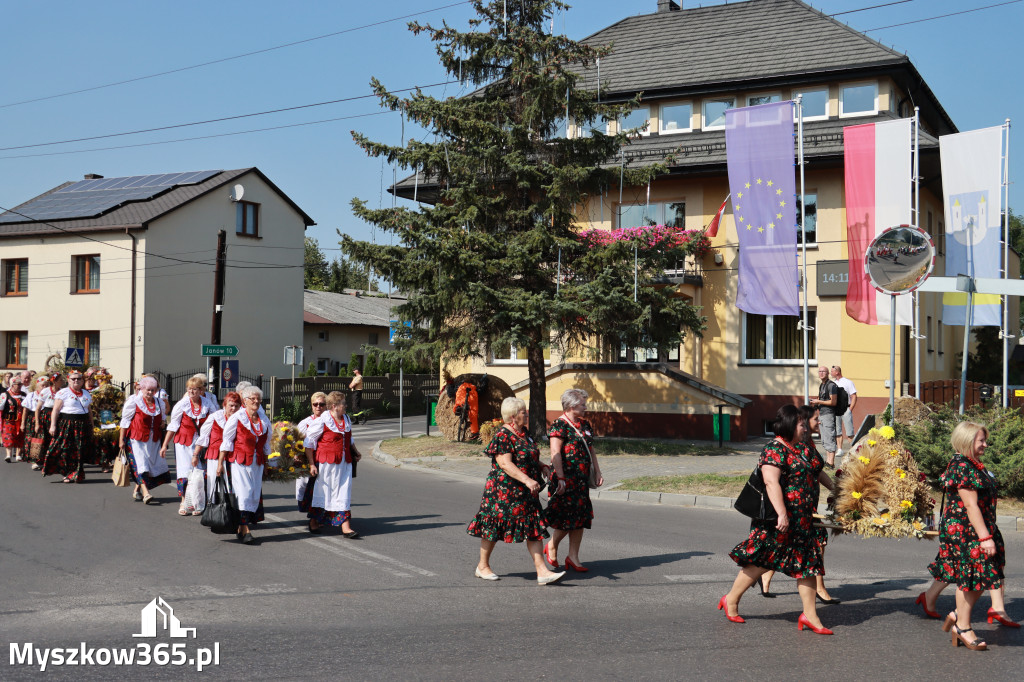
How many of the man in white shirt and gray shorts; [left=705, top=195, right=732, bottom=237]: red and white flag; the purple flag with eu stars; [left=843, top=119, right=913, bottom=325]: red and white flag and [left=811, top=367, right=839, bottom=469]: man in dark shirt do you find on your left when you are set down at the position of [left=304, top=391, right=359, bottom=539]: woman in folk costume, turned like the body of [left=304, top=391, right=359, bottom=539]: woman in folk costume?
5

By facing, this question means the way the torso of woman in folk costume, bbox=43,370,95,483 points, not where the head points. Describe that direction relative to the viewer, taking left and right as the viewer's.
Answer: facing the viewer and to the right of the viewer

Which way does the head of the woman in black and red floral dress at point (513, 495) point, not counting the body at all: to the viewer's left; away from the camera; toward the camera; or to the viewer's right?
to the viewer's right

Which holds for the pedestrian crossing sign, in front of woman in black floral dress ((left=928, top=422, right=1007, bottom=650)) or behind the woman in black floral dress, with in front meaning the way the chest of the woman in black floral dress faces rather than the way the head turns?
behind

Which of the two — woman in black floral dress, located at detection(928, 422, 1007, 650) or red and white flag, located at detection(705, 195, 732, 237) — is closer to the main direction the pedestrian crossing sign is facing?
the woman in black floral dress

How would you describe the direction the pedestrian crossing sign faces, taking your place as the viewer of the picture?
facing the viewer

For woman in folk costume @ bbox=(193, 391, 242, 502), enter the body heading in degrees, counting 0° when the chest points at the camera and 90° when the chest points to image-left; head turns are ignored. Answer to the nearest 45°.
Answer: approximately 315°

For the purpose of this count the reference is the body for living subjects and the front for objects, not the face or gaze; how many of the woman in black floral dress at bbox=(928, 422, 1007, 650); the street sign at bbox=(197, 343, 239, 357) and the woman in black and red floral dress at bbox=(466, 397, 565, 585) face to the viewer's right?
2

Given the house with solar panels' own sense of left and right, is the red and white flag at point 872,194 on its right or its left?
on its left

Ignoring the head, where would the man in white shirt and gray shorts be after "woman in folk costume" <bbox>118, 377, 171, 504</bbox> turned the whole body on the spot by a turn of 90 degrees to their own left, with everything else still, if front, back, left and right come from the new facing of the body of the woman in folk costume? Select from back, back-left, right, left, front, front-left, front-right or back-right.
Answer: front-right

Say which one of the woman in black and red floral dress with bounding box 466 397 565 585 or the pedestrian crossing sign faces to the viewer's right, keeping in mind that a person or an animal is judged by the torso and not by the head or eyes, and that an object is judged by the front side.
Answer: the woman in black and red floral dress

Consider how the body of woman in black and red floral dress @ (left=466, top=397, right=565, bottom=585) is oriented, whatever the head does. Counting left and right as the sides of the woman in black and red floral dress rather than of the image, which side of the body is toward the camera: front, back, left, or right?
right
